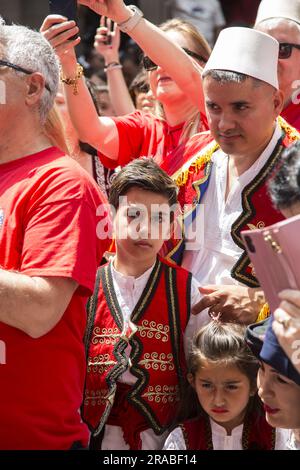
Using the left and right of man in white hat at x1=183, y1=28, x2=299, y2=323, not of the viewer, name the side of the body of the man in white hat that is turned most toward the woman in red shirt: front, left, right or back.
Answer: right

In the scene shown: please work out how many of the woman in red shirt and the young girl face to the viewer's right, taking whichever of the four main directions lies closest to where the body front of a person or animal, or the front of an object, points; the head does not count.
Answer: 0

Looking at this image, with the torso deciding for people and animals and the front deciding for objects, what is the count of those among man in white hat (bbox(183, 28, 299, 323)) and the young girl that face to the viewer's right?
0

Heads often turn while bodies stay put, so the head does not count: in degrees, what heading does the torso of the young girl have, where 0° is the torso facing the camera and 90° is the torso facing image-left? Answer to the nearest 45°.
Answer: approximately 0°

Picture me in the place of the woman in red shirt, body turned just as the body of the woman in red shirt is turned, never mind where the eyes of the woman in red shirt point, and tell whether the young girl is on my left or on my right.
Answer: on my left

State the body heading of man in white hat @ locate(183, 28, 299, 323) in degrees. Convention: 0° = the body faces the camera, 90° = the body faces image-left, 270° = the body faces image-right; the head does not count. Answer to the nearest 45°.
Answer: approximately 45°

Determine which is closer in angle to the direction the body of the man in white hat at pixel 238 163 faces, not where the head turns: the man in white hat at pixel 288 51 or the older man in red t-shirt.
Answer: the older man in red t-shirt

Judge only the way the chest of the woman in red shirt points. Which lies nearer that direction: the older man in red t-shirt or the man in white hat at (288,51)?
the older man in red t-shirt

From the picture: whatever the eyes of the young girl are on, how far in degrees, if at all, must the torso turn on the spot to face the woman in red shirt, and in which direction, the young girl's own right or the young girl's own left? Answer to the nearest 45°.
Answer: approximately 135° to the young girl's own right
